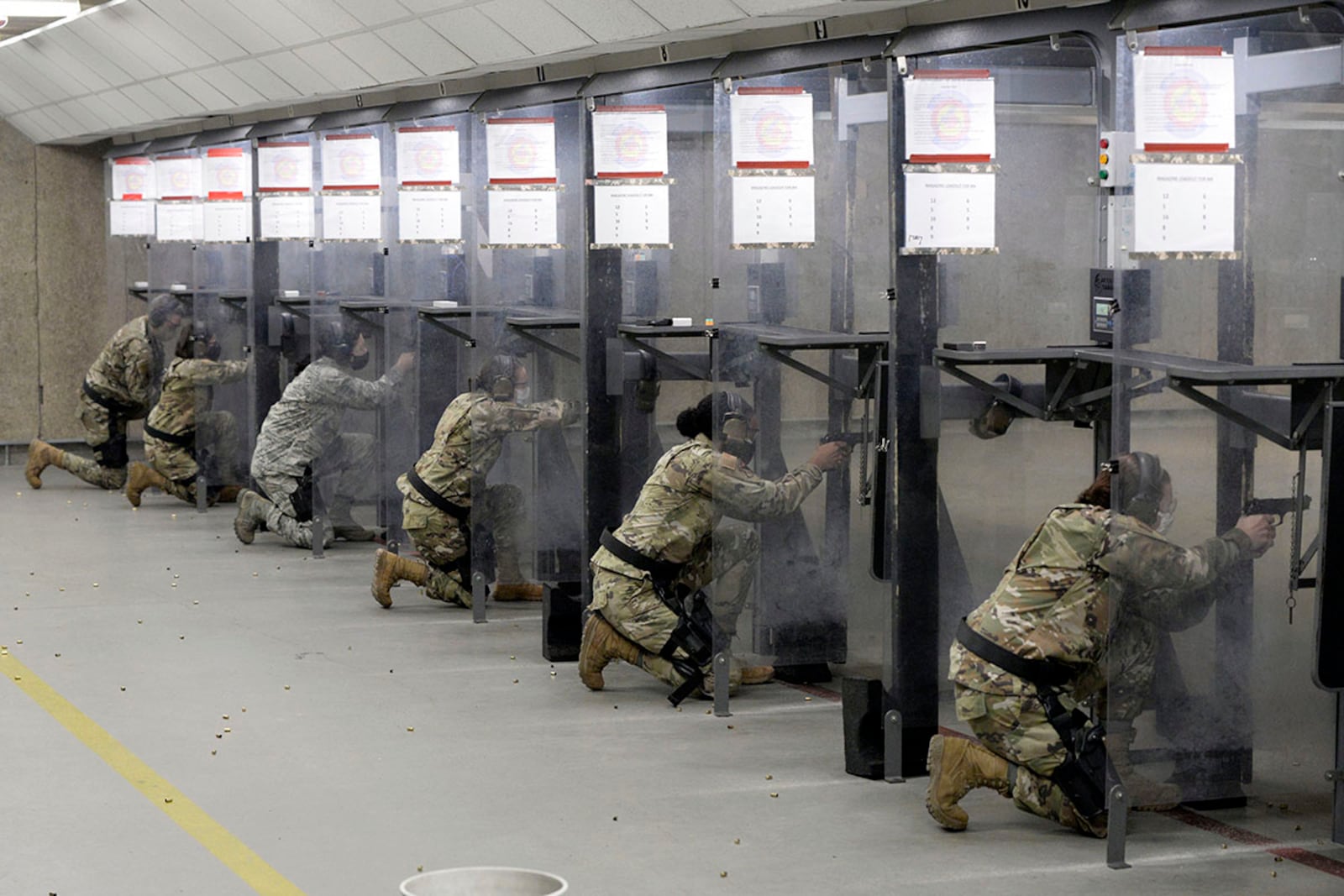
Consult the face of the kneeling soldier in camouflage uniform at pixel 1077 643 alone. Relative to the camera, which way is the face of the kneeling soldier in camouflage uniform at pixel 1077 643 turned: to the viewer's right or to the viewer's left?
to the viewer's right

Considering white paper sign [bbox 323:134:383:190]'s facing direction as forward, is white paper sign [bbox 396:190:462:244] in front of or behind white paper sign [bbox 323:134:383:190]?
in front

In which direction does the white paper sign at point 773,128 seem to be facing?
toward the camera

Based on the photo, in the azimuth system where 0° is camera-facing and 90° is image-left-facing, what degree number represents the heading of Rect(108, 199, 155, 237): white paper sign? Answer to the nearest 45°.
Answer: approximately 0°

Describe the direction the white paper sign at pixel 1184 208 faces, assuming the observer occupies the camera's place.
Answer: facing the viewer

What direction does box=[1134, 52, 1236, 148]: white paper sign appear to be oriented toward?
toward the camera

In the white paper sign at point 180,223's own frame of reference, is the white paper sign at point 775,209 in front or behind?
in front

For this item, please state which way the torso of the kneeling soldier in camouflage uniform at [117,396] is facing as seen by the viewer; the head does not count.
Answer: to the viewer's right

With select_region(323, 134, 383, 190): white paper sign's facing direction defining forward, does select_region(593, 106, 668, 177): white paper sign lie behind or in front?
in front

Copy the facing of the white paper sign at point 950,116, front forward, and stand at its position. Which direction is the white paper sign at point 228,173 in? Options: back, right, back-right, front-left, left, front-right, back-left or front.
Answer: back-right
